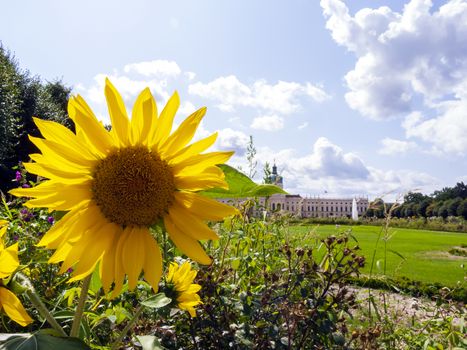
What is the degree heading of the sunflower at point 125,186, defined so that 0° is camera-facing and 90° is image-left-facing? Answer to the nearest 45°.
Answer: approximately 0°

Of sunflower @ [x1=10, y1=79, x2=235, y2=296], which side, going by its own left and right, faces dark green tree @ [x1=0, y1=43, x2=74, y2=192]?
back

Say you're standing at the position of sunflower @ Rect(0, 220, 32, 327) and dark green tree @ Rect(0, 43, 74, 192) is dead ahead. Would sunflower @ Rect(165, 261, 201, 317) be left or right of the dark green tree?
right

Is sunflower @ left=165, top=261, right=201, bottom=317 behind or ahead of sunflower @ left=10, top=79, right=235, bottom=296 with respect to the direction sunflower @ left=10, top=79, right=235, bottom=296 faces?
behind
